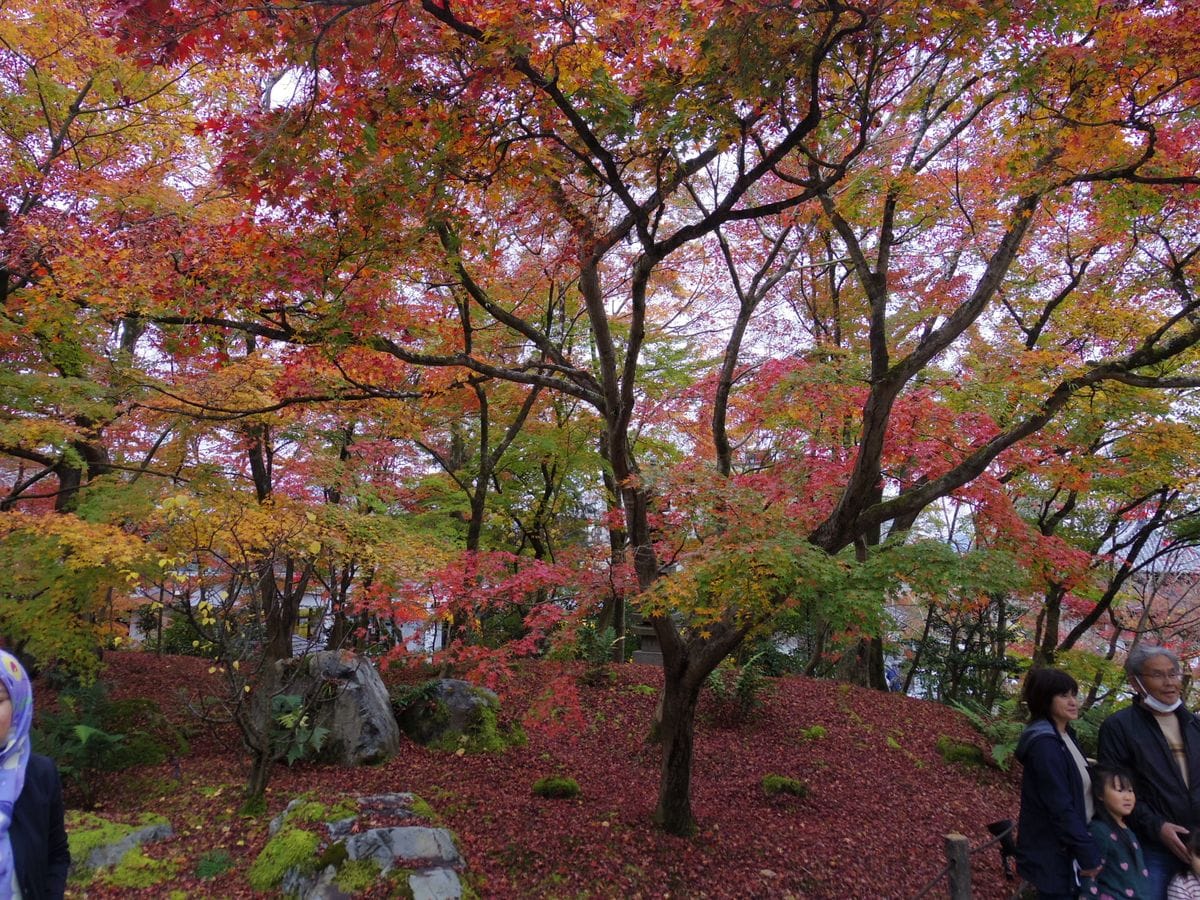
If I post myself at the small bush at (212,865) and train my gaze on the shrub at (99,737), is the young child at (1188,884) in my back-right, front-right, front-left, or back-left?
back-right

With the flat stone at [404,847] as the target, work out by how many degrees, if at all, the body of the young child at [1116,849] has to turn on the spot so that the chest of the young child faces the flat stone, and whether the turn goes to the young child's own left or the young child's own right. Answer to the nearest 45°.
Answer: approximately 135° to the young child's own right

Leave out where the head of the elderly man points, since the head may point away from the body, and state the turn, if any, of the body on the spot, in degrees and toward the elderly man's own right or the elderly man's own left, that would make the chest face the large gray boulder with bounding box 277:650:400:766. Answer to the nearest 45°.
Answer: approximately 135° to the elderly man's own right

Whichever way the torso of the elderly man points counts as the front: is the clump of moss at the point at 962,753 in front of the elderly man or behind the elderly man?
behind

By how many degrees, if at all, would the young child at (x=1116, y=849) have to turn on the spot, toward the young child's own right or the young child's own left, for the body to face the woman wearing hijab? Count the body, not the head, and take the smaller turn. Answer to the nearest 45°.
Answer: approximately 90° to the young child's own right

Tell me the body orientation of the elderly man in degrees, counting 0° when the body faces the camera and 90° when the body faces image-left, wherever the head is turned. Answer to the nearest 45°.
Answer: approximately 315°

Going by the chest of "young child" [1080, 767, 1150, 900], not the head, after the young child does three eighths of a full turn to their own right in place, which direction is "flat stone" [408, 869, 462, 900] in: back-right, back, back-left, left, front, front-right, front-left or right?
front

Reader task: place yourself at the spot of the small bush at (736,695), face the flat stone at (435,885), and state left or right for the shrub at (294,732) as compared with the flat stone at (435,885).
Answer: right

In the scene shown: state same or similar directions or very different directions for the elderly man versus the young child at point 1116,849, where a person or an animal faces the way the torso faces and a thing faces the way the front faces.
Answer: same or similar directions

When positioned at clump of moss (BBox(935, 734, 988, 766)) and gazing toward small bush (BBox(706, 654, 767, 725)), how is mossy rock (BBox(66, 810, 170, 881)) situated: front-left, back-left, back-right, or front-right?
front-left

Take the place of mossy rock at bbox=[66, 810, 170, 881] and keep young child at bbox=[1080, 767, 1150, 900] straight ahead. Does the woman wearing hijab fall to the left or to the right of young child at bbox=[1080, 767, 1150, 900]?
right

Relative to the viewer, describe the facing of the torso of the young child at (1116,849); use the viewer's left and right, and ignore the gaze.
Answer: facing the viewer and to the right of the viewer
